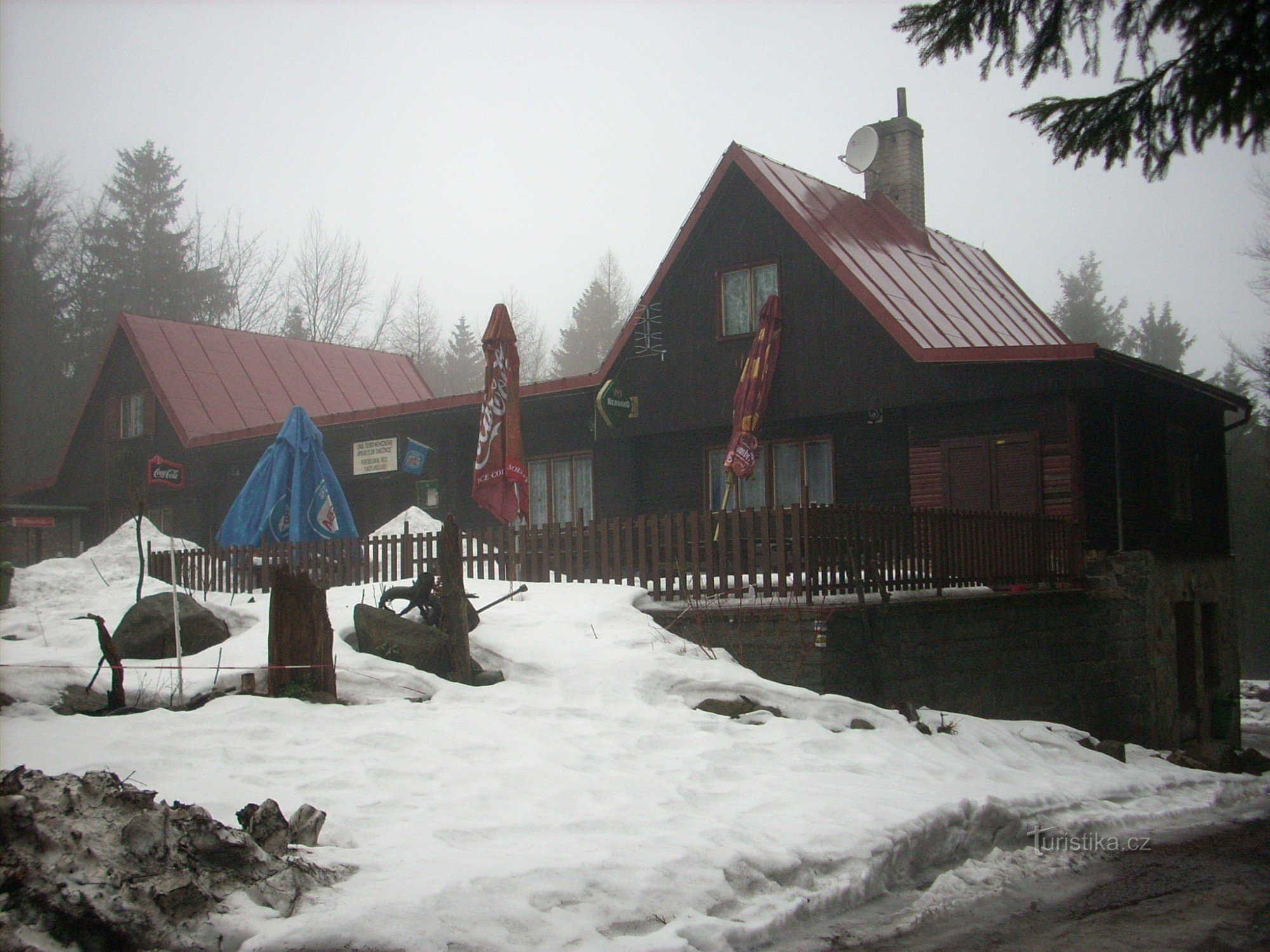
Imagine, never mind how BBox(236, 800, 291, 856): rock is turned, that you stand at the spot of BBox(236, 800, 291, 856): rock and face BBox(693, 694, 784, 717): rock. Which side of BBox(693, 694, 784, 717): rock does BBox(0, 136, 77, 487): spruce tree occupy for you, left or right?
left

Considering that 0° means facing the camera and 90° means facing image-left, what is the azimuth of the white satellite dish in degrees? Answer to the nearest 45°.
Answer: approximately 45°

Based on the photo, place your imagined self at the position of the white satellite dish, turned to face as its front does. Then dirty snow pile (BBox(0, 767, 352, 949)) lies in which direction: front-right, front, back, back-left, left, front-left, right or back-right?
front-left

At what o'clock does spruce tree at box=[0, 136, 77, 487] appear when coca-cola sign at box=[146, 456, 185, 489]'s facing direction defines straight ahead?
The spruce tree is roughly at 4 o'clock from the coca-cola sign.

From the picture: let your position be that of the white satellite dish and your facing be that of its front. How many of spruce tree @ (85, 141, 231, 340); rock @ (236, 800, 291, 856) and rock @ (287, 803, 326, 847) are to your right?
1

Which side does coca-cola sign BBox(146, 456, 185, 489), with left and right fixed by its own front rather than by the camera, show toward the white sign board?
left

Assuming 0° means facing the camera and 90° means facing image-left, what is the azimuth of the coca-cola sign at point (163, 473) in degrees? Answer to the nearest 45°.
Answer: approximately 45°

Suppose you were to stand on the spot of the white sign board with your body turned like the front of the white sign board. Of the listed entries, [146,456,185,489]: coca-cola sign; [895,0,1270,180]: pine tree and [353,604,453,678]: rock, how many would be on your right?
1

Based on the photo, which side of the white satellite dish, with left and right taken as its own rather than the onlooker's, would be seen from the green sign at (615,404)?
front

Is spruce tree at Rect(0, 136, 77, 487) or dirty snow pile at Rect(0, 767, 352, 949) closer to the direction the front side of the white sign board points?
the dirty snow pile

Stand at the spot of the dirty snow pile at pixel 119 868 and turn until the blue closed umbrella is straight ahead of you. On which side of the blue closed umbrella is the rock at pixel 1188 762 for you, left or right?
right

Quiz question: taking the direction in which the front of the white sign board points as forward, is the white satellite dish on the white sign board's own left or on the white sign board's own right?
on the white sign board's own left

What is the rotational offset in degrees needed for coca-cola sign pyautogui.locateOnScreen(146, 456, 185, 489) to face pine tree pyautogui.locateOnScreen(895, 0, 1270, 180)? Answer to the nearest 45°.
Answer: approximately 45° to its left

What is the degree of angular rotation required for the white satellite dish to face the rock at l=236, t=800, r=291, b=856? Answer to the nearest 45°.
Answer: approximately 45° to its left

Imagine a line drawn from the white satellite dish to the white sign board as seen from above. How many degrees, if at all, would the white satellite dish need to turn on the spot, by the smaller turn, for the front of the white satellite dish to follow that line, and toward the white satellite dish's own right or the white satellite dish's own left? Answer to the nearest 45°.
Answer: approximately 45° to the white satellite dish's own right
